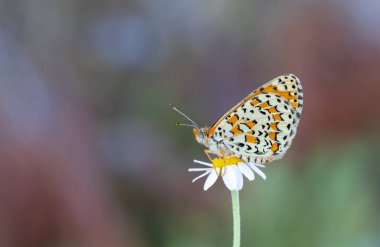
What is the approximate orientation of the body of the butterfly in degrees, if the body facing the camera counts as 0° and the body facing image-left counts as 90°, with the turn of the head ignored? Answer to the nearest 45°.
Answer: approximately 90°
